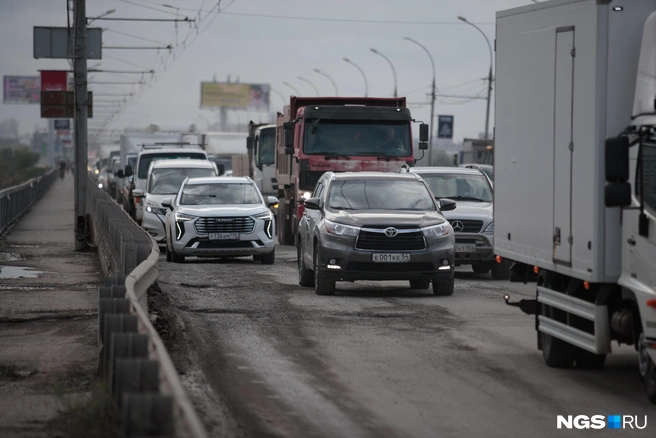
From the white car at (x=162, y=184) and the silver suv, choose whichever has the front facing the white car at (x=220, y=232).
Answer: the white car at (x=162, y=184)

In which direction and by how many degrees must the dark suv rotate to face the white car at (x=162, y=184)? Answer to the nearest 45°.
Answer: approximately 180°

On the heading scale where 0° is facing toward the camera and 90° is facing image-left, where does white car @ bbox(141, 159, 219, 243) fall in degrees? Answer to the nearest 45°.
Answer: approximately 0°

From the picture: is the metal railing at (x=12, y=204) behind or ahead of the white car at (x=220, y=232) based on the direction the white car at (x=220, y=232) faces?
behind

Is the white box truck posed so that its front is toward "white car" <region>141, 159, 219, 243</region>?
no

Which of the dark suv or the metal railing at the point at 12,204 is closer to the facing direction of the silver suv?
the dark suv

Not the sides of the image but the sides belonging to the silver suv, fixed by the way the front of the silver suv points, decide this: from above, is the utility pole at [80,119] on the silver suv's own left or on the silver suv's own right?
on the silver suv's own right

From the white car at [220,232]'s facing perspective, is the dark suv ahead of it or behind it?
ahead

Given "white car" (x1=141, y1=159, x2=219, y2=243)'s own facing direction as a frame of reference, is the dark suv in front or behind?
in front

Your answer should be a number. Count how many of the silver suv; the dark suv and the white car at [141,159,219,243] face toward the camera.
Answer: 3

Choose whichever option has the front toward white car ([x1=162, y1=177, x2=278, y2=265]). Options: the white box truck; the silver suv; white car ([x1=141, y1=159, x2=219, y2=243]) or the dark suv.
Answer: white car ([x1=141, y1=159, x2=219, y2=243])

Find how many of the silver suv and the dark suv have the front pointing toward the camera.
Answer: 2

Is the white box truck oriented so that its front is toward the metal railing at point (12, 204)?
no

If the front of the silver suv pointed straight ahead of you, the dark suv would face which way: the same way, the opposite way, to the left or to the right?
the same way

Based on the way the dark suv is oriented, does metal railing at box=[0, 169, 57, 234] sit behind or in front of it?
behind

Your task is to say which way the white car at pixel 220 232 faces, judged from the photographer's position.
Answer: facing the viewer

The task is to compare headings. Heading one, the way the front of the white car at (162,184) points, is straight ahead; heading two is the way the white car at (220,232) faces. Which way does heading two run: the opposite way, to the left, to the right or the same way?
the same way

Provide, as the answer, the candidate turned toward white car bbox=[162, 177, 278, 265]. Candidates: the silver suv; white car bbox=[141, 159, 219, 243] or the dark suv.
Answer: white car bbox=[141, 159, 219, 243]
